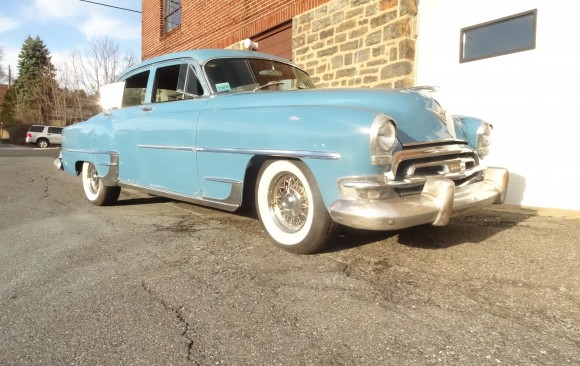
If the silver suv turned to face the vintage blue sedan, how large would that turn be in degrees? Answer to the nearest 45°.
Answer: approximately 90° to its right

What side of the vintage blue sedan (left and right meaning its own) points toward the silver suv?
back

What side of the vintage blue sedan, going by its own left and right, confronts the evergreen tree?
back
